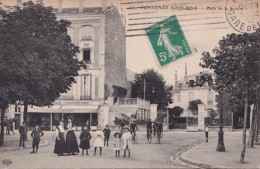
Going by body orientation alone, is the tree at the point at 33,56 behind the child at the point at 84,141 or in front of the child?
behind

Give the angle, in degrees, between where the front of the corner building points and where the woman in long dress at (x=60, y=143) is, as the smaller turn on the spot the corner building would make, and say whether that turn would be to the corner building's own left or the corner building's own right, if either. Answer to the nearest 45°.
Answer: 0° — it already faces them

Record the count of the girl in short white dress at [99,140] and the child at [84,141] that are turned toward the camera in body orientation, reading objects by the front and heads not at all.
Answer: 2

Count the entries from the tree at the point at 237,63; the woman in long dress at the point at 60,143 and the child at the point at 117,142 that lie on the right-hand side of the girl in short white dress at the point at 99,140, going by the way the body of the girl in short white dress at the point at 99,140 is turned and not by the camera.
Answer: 1

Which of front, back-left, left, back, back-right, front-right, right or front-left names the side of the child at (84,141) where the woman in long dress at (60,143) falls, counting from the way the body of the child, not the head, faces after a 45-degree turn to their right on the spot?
front-right
